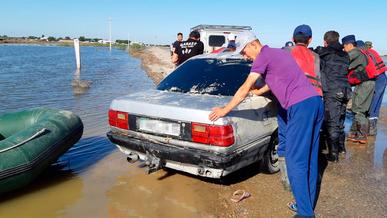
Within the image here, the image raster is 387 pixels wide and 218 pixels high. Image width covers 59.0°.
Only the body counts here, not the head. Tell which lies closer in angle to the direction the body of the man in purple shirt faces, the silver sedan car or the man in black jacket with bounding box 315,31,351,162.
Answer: the silver sedan car

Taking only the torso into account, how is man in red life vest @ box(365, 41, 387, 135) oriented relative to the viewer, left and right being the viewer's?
facing to the left of the viewer

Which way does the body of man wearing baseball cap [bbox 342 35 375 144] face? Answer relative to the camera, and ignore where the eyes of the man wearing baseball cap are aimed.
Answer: to the viewer's left

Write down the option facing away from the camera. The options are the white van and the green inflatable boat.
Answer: the white van

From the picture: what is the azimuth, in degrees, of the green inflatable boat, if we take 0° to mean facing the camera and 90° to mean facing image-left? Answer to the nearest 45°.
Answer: approximately 270°

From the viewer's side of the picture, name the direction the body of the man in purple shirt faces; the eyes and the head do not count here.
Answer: to the viewer's left

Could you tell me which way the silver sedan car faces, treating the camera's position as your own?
facing away from the viewer and to the right of the viewer

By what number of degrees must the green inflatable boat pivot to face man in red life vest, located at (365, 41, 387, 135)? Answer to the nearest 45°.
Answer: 0° — it already faces them

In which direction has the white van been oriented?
away from the camera

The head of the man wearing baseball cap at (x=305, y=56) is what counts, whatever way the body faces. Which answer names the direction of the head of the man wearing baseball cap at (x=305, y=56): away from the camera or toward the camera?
away from the camera
